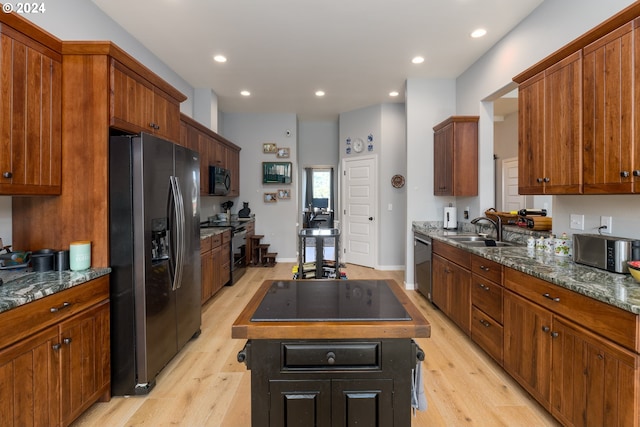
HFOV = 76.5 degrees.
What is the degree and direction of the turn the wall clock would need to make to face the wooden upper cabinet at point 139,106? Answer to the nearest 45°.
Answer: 0° — it already faces it

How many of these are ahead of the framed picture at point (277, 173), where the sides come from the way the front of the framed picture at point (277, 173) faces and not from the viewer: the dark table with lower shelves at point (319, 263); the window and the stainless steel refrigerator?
2

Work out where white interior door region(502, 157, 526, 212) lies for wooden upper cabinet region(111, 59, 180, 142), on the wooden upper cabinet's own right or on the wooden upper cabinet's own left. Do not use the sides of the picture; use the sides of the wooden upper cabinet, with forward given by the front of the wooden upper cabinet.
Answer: on the wooden upper cabinet's own left

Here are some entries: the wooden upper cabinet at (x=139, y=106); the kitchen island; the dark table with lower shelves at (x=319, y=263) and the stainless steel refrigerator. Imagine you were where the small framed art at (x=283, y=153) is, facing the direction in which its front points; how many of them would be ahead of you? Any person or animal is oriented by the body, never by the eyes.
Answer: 4

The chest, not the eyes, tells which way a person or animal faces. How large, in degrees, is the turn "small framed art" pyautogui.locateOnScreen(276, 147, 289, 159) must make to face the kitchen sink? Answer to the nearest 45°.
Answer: approximately 45° to its left

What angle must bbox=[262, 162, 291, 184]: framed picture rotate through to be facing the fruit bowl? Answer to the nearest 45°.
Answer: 0° — it already faces it

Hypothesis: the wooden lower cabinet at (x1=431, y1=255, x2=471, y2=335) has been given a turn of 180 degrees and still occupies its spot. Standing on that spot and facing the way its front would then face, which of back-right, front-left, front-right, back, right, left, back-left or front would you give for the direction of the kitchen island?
back-right

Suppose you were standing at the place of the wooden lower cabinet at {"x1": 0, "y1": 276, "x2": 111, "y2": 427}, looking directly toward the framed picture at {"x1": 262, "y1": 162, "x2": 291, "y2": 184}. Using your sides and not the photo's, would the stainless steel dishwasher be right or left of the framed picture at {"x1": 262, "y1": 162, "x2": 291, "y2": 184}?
right

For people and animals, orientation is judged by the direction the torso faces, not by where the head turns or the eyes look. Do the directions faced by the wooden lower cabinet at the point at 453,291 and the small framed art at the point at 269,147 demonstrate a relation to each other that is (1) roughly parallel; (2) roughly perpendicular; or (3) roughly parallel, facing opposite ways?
roughly perpendicular

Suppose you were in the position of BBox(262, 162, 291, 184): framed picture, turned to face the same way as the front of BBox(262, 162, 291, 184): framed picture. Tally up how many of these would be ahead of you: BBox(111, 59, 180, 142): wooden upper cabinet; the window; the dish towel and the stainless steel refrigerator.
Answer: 3
